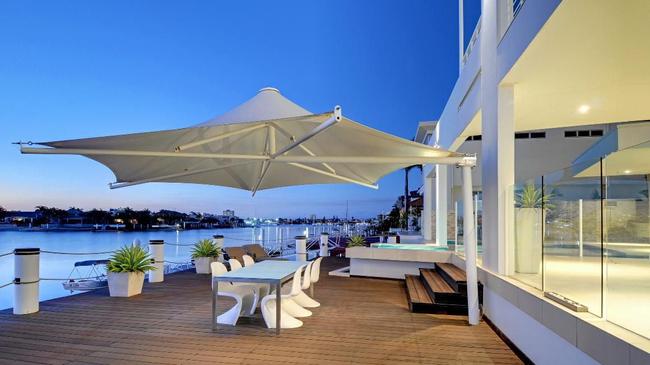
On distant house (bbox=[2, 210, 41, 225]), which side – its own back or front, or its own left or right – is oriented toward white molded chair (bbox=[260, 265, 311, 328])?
front

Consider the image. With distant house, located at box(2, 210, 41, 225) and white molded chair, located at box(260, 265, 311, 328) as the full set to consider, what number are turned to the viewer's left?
1

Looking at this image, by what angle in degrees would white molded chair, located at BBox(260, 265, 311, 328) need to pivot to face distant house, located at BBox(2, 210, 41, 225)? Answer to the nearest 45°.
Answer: approximately 45° to its right

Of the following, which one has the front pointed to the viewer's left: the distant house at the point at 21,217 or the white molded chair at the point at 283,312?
the white molded chair

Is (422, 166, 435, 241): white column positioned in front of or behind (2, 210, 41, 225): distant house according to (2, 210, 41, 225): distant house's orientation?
in front

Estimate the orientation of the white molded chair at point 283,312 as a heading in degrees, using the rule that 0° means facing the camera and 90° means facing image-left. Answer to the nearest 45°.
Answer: approximately 90°

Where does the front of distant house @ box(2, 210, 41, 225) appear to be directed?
toward the camera

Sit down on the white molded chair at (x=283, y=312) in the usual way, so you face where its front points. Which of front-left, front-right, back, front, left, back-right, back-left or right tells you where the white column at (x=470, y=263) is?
back

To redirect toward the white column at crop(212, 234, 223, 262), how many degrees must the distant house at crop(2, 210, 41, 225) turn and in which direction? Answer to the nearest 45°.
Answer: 0° — it already faces it

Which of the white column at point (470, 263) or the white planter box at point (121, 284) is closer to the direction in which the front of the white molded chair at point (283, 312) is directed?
the white planter box

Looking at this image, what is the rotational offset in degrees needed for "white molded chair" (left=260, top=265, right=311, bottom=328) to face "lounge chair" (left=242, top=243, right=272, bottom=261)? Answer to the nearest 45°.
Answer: approximately 90° to its right
